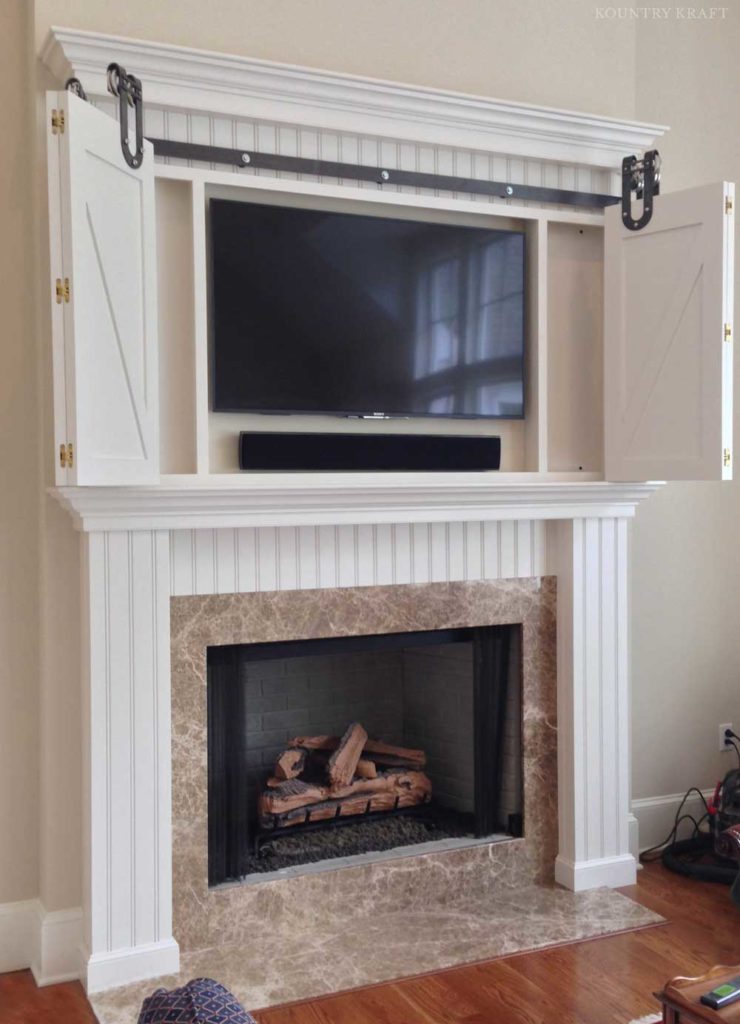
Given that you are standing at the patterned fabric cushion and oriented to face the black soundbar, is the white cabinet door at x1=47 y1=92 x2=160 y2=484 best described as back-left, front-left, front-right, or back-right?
front-left

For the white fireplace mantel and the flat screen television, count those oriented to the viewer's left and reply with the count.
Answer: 0

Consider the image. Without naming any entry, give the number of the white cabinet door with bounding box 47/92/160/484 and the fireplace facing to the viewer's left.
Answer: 0

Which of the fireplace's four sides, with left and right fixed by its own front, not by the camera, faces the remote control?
front

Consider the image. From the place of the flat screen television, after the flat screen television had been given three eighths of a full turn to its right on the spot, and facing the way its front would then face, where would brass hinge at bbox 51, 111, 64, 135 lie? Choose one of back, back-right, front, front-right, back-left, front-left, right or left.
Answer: front-left

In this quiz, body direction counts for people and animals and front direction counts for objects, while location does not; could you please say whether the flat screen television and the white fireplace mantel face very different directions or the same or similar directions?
same or similar directions

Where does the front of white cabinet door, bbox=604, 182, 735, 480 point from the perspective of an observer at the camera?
facing the viewer and to the left of the viewer

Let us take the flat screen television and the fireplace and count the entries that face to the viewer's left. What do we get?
0

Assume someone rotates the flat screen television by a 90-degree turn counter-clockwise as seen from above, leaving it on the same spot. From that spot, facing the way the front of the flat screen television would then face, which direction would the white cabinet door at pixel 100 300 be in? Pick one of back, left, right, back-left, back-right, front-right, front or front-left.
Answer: back

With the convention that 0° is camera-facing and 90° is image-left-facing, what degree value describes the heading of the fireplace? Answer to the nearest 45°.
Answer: approximately 315°

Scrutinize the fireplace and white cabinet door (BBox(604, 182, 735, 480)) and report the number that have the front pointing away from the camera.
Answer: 0

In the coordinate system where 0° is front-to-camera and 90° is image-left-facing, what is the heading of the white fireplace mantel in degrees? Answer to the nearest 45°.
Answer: approximately 315°
